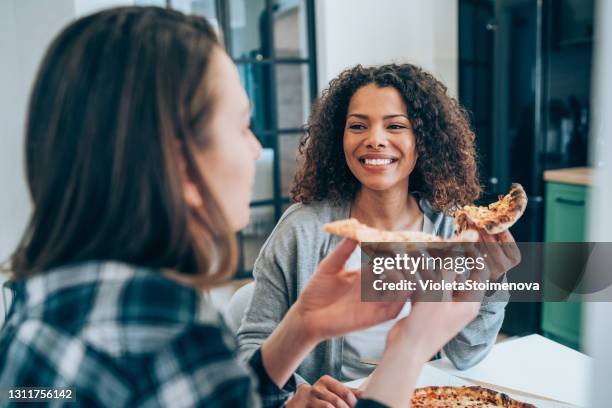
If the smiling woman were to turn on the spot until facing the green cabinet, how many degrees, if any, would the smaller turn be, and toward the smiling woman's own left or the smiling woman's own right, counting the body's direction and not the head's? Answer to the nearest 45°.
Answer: approximately 135° to the smiling woman's own left

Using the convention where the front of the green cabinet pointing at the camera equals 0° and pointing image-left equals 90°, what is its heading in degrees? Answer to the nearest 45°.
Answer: approximately 45°
